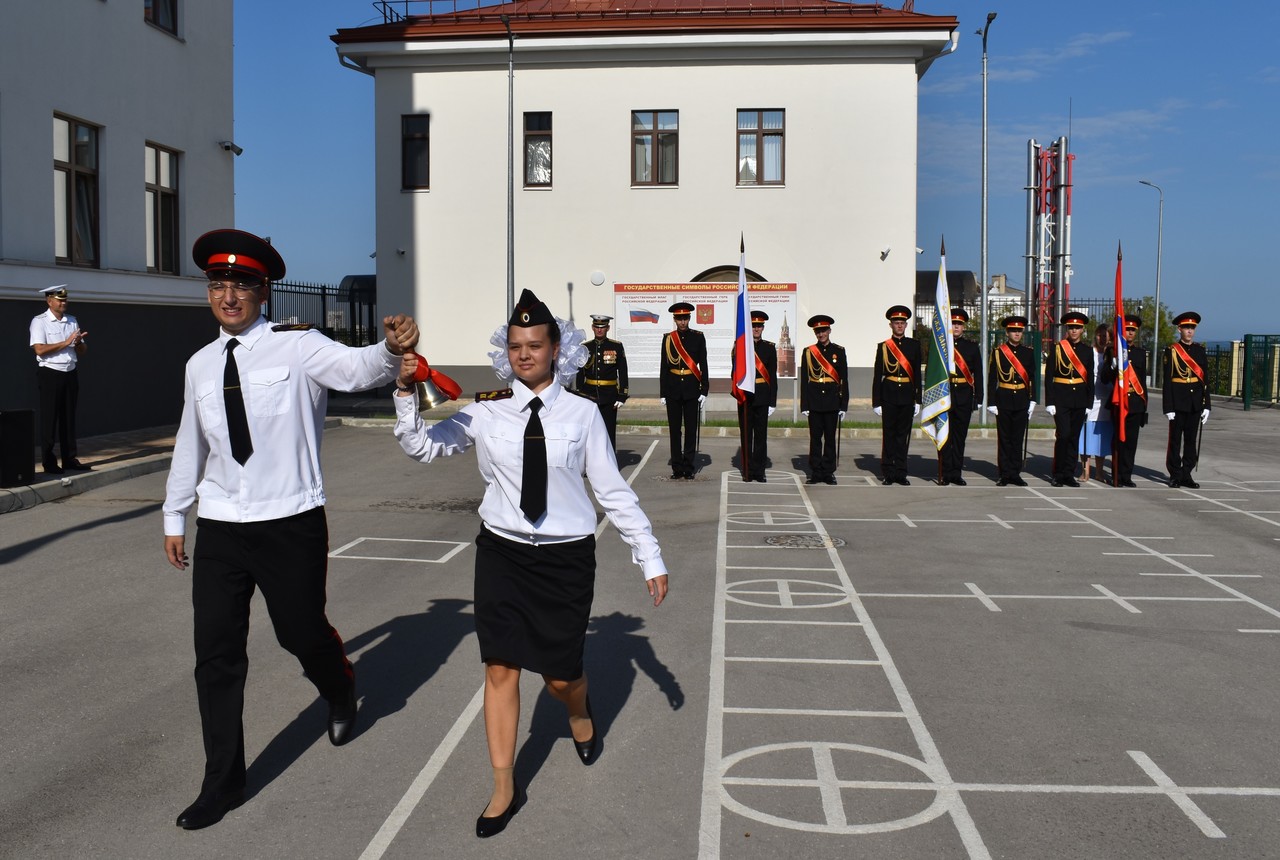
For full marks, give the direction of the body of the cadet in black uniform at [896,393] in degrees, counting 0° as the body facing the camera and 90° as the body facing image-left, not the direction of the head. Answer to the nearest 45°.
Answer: approximately 0°

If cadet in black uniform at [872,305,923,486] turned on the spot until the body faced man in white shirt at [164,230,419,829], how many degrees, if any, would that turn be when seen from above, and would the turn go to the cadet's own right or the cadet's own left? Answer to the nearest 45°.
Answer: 0° — they already face them

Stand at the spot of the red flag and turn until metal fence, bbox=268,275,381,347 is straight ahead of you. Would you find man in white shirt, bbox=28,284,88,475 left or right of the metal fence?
left

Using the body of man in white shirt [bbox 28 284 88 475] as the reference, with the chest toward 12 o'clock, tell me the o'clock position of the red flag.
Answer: The red flag is roughly at 11 o'clock from the man in white shirt.

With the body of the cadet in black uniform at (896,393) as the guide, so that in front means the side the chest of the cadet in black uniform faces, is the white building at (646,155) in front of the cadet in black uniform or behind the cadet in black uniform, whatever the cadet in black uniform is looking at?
behind

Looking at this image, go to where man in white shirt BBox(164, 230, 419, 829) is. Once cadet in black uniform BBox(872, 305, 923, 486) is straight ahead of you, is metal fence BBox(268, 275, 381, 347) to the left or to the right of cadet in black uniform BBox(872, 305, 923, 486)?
left

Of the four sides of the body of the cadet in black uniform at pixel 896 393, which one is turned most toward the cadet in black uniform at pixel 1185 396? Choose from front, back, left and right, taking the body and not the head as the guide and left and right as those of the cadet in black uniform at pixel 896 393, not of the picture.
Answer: left

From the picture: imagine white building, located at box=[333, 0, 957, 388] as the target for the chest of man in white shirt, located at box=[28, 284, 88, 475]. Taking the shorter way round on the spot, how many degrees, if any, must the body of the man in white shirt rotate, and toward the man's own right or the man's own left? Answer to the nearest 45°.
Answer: approximately 90° to the man's own left

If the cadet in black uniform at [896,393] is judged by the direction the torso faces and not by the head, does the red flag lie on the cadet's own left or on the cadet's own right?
on the cadet's own left

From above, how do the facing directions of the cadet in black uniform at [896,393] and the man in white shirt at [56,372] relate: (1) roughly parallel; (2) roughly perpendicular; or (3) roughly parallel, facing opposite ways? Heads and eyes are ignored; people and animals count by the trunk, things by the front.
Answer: roughly perpendicular

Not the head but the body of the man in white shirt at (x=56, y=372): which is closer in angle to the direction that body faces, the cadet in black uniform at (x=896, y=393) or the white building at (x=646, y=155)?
the cadet in black uniform
